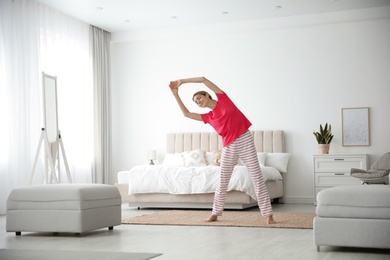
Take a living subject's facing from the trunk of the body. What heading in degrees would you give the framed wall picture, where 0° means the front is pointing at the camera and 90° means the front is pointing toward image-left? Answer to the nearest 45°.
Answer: approximately 0°

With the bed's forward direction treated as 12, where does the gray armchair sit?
The gray armchair is roughly at 9 o'clock from the bed.

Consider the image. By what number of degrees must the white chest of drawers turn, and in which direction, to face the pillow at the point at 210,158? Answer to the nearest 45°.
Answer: approximately 90° to its right

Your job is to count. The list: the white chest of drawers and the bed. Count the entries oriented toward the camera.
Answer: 2

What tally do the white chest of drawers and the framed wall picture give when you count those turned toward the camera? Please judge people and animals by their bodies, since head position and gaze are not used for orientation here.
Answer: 2

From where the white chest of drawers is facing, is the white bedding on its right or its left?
on its right

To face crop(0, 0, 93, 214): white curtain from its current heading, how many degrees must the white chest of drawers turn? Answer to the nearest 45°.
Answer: approximately 90° to its right

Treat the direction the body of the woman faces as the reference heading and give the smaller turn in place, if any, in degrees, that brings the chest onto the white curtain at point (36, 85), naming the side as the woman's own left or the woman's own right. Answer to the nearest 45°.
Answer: approximately 135° to the woman's own right

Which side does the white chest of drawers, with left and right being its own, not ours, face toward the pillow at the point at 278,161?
right

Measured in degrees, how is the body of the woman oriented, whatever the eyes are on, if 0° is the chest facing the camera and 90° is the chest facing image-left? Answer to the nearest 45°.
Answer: approximately 0°

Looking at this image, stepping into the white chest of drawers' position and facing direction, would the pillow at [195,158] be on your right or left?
on your right
